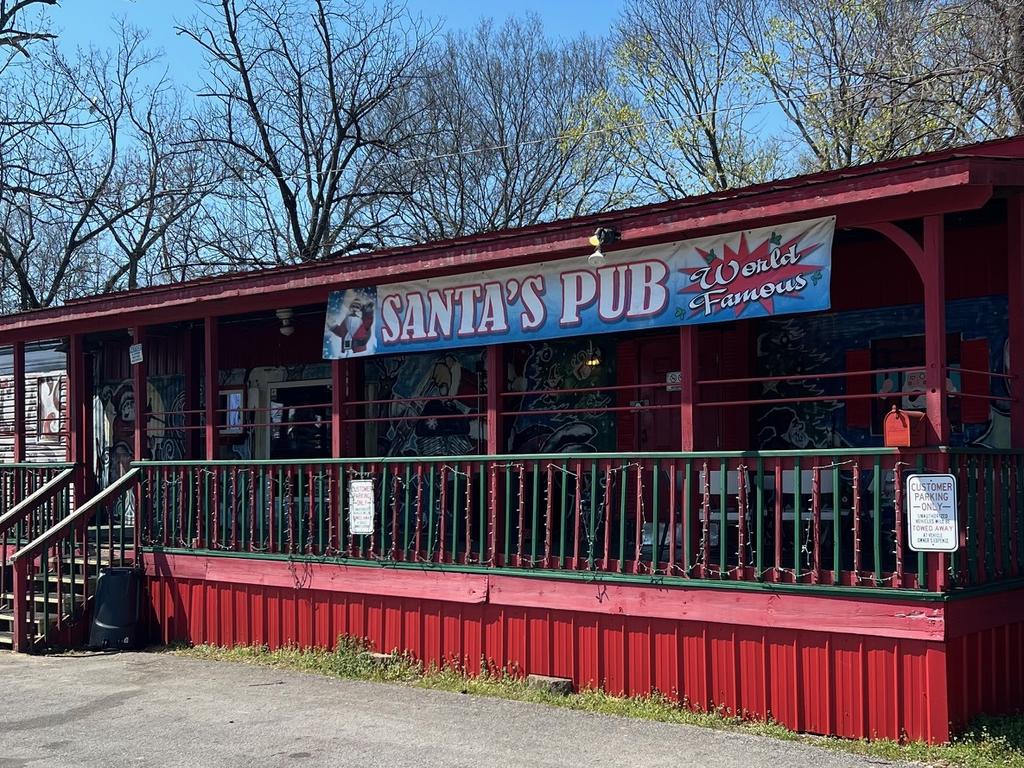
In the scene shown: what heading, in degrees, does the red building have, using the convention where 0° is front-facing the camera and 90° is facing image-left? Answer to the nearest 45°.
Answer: approximately 45°

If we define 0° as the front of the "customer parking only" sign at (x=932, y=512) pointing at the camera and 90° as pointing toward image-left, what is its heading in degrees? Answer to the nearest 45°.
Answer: approximately 0°

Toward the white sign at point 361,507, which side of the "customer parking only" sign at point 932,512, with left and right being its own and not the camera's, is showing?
right

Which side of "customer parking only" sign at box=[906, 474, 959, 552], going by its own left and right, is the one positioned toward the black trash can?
right
